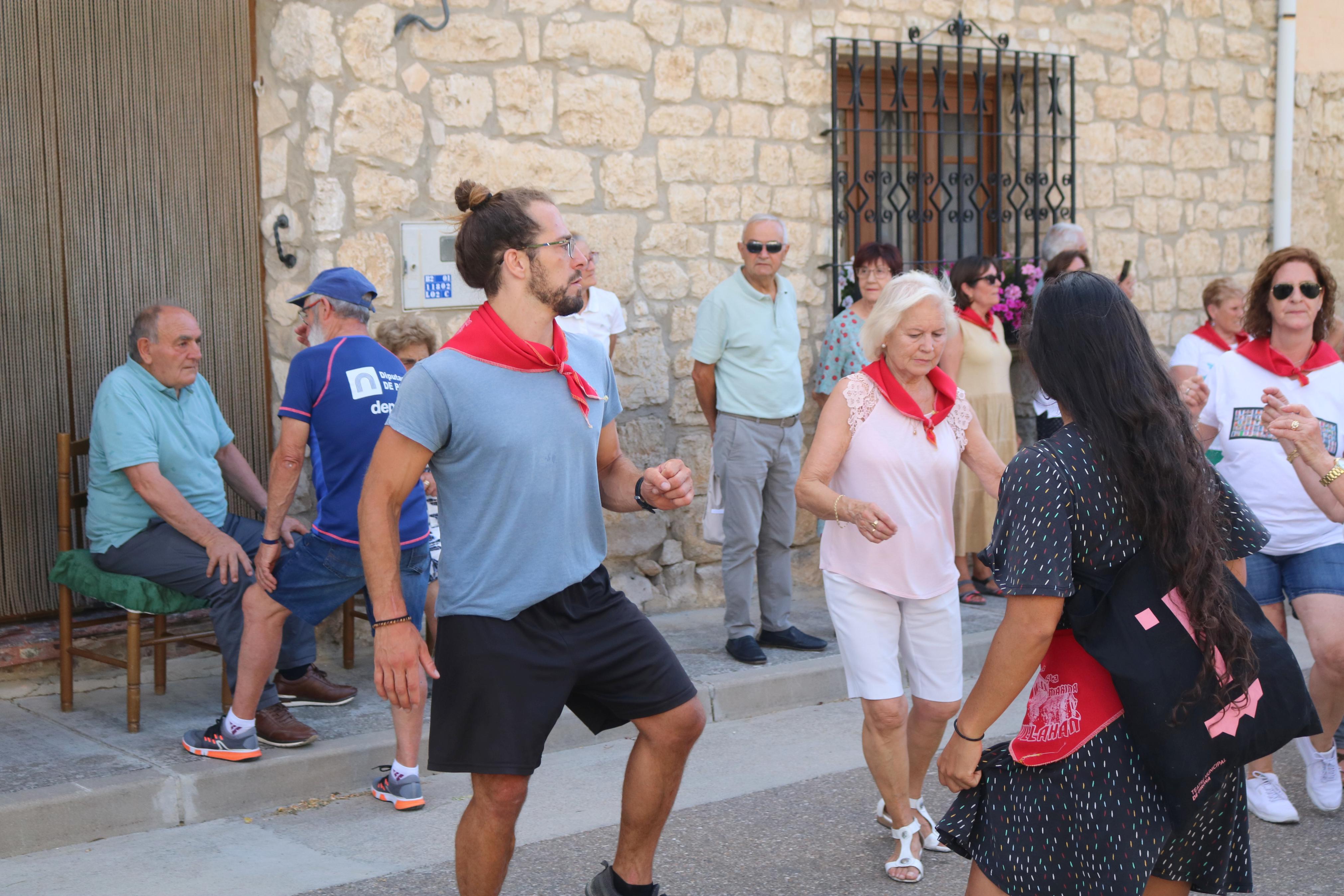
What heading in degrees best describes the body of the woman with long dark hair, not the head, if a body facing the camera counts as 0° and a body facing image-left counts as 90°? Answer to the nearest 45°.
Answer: approximately 135°

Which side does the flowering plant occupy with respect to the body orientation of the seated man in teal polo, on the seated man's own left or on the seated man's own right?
on the seated man's own left

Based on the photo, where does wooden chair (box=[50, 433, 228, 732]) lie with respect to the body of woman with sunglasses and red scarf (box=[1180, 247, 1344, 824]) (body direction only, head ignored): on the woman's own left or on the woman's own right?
on the woman's own right

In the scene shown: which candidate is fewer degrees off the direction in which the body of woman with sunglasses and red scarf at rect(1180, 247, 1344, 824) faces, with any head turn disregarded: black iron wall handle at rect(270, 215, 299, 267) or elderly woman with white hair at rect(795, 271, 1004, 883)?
the elderly woman with white hair

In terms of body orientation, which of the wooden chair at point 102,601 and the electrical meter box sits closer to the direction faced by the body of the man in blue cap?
the wooden chair

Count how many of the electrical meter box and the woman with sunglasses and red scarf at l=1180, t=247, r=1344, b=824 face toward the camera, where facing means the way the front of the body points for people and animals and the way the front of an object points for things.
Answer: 2

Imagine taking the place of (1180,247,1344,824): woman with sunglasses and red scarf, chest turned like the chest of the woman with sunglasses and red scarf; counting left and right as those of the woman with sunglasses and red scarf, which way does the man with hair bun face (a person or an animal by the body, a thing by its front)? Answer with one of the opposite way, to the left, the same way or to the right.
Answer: to the left

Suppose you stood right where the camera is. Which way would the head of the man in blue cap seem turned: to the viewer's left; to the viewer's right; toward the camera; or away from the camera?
to the viewer's left

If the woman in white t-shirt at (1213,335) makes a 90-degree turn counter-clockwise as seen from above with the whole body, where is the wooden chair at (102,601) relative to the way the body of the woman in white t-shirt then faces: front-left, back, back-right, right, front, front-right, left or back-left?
back
